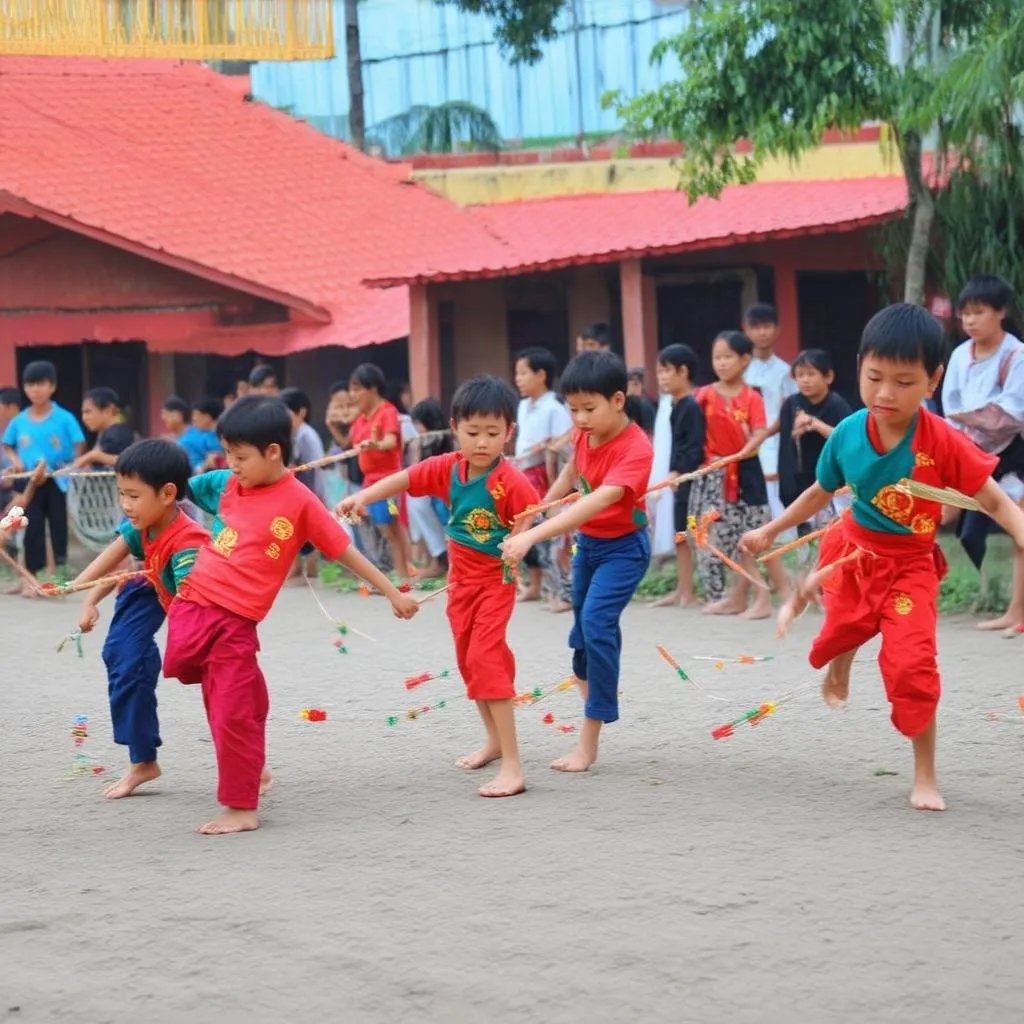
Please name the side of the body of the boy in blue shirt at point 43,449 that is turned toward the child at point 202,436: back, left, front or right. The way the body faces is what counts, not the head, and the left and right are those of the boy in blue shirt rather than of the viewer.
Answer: left

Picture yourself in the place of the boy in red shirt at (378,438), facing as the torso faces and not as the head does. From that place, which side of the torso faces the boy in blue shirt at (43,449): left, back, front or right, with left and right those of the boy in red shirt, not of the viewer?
right

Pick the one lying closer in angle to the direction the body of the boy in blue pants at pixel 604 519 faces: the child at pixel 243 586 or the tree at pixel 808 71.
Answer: the child

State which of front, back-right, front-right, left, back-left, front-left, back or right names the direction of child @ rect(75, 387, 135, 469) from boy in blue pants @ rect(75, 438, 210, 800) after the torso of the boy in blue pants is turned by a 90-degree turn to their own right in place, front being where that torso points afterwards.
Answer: front-right

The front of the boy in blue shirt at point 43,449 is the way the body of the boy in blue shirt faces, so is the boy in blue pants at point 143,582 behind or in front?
in front

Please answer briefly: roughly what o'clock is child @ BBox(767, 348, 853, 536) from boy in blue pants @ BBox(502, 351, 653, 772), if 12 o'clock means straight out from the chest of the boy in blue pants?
The child is roughly at 5 o'clock from the boy in blue pants.

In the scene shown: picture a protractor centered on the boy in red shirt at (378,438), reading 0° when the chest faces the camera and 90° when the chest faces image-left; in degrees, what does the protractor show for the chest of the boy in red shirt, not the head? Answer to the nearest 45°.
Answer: approximately 45°

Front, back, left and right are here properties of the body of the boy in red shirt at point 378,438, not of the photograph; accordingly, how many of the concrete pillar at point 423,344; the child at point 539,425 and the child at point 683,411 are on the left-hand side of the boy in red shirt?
2

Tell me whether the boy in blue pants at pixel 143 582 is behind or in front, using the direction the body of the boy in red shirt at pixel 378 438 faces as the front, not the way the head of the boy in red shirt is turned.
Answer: in front

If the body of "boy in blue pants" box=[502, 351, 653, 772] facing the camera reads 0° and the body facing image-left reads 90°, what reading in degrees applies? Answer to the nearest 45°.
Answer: approximately 45°

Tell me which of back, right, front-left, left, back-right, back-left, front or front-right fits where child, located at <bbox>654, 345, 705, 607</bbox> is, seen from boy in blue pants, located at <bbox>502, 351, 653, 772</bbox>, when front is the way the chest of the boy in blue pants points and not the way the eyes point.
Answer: back-right

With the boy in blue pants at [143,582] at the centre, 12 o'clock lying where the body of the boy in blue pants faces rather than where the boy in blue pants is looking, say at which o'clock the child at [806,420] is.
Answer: The child is roughly at 6 o'clock from the boy in blue pants.
